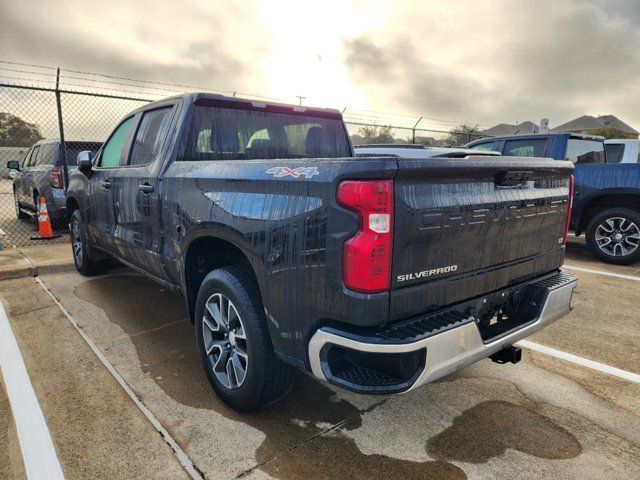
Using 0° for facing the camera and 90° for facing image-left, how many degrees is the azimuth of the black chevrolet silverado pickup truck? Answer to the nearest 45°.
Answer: approximately 135°

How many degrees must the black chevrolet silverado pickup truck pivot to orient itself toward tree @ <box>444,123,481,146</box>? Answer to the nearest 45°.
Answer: approximately 45° to its right

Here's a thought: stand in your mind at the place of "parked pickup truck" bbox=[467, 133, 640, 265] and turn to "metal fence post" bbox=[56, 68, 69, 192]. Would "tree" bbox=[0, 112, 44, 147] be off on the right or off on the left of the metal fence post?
right

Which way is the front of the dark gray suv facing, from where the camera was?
facing away from the viewer and to the left of the viewer

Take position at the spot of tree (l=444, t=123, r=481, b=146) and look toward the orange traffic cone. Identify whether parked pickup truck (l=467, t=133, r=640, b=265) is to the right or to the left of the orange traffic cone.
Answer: left

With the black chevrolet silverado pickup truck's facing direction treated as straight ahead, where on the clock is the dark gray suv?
The dark gray suv is roughly at 12 o'clock from the black chevrolet silverado pickup truck.

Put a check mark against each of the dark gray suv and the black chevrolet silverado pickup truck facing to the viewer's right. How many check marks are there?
0

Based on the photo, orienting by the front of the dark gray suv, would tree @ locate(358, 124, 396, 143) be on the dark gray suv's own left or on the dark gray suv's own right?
on the dark gray suv's own right

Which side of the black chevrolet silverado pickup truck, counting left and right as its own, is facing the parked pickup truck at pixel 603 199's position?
right

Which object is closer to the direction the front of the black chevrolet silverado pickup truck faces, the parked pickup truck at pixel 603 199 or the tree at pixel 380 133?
the tree

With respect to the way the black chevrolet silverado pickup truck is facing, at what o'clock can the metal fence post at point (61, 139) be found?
The metal fence post is roughly at 12 o'clock from the black chevrolet silverado pickup truck.

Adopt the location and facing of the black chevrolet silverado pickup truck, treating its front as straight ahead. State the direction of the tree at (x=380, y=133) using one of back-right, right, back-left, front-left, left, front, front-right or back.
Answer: front-right

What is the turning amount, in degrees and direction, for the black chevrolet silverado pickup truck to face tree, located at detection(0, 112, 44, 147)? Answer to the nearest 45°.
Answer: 0° — it already faces it
